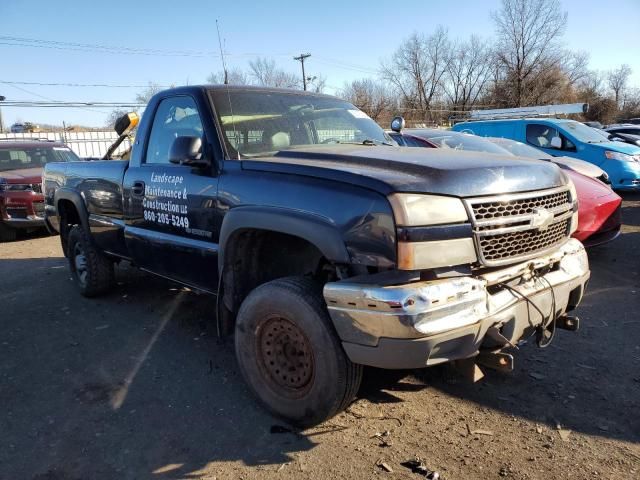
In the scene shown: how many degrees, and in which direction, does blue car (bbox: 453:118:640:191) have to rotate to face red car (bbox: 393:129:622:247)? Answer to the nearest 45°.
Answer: approximately 45° to its right

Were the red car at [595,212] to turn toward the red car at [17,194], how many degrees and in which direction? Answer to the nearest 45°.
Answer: approximately 135° to its right

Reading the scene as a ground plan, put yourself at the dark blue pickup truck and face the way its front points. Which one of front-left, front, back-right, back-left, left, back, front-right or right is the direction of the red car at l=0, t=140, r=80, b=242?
back

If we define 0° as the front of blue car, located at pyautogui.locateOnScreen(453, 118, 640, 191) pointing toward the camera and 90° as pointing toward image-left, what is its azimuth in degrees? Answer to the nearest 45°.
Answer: approximately 315°

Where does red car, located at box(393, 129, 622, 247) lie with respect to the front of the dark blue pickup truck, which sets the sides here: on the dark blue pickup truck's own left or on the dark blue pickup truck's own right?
on the dark blue pickup truck's own left

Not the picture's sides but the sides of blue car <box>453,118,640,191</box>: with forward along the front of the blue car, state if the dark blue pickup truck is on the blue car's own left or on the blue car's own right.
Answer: on the blue car's own right

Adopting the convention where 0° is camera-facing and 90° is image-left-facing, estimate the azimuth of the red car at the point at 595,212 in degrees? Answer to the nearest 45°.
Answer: approximately 315°
